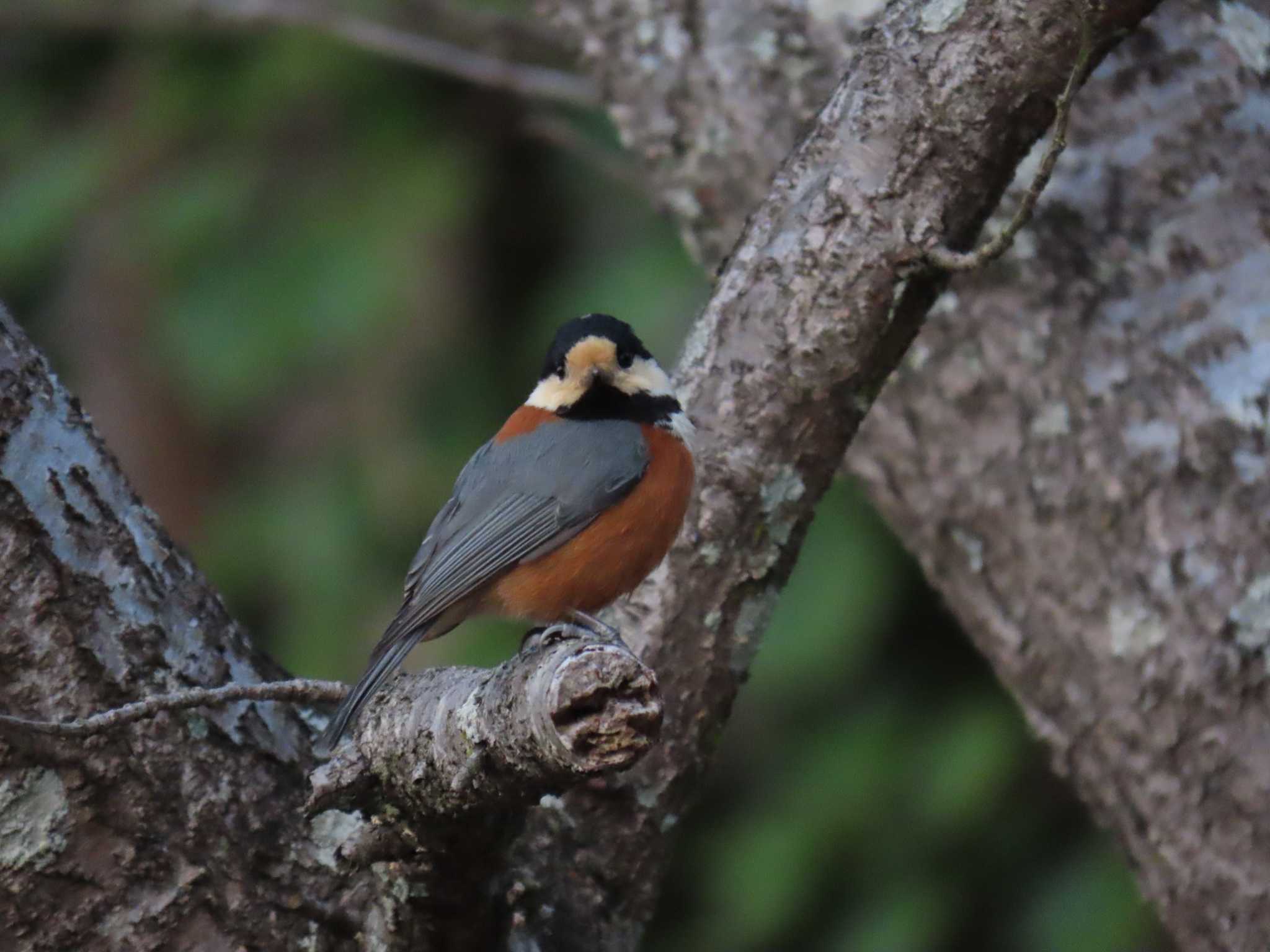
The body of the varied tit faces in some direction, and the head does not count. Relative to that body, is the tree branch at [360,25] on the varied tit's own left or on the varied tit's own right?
on the varied tit's own left

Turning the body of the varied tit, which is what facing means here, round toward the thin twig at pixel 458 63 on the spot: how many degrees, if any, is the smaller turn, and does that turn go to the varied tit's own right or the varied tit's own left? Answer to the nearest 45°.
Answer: approximately 90° to the varied tit's own left

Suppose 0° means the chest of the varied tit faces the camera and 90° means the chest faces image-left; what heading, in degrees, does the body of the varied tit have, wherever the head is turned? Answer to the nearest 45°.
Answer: approximately 270°

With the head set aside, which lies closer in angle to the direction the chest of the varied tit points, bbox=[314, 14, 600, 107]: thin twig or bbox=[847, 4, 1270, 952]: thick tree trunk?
the thick tree trunk

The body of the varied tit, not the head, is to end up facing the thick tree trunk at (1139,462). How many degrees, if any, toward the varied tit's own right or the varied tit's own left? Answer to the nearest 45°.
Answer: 0° — it already faces it
